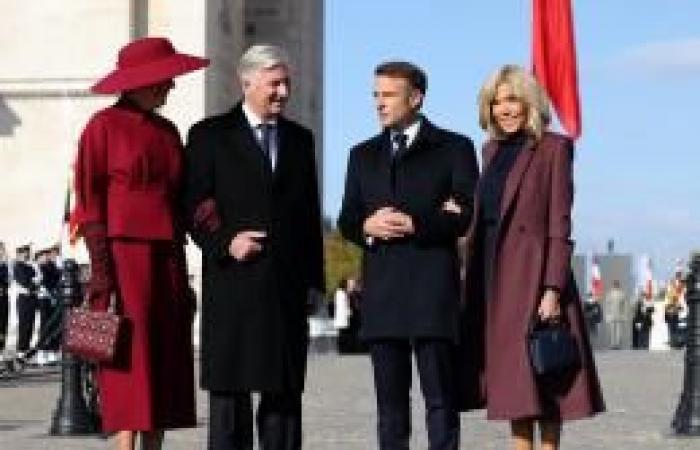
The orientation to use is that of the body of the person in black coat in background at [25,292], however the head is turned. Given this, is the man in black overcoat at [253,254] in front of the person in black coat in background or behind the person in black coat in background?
in front

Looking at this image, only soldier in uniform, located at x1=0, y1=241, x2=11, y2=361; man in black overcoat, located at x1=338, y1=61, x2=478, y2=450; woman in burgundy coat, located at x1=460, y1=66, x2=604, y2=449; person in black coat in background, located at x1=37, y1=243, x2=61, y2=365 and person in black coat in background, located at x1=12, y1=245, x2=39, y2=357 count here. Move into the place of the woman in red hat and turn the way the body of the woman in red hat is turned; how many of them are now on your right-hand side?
0

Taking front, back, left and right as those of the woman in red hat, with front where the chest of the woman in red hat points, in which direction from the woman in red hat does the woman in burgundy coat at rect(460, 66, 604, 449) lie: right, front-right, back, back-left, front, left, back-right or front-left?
front-left

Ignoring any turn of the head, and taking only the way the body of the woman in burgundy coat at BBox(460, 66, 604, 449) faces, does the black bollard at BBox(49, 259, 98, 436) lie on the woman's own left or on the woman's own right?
on the woman's own right

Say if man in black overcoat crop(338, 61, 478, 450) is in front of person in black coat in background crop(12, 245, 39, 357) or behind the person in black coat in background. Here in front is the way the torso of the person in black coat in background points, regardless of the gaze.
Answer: in front

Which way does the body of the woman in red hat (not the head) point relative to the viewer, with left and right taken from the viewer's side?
facing the viewer and to the right of the viewer

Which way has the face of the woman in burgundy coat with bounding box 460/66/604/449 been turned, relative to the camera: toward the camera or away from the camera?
toward the camera

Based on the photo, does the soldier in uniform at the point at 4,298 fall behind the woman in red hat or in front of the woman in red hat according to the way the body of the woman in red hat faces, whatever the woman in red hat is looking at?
behind

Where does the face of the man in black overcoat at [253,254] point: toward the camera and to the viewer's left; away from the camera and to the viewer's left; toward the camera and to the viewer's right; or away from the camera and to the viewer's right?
toward the camera and to the viewer's right

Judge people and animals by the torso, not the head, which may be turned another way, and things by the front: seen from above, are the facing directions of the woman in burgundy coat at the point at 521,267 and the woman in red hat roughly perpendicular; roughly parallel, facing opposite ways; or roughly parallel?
roughly perpendicular

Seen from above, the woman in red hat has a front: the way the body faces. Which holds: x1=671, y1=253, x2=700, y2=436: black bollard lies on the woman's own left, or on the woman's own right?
on the woman's own left

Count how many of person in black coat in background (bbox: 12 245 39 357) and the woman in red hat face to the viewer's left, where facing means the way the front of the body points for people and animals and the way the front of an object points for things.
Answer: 0
